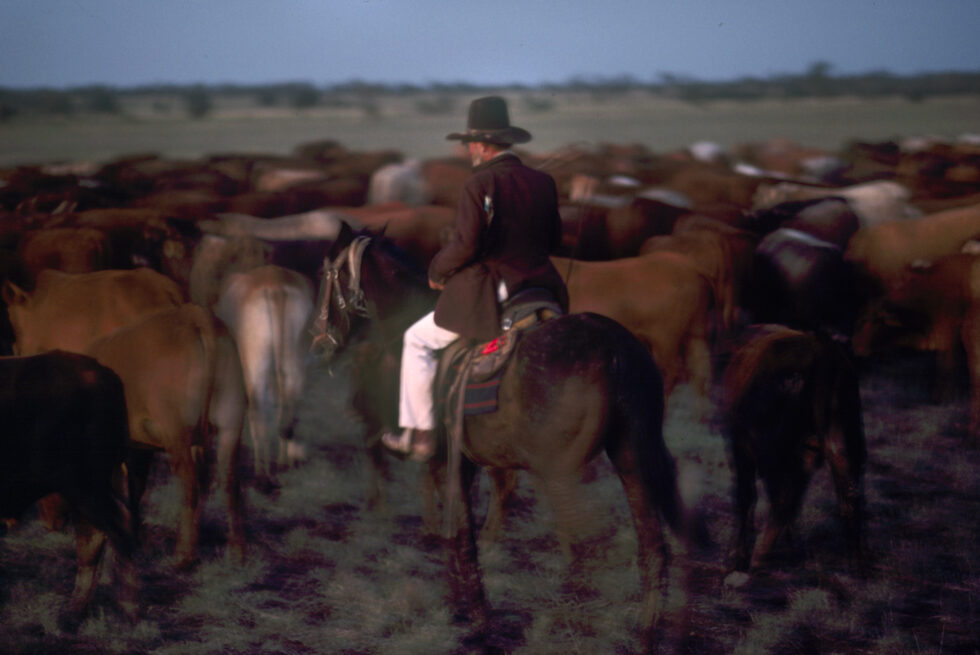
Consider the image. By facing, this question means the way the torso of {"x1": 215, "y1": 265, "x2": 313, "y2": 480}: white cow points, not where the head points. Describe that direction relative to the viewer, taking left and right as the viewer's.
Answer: facing away from the viewer

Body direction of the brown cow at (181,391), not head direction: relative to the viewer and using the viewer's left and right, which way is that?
facing away from the viewer and to the left of the viewer

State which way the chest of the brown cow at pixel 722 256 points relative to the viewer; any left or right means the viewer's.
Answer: facing away from the viewer and to the left of the viewer

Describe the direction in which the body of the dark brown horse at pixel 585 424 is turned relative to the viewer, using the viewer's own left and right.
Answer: facing away from the viewer and to the left of the viewer

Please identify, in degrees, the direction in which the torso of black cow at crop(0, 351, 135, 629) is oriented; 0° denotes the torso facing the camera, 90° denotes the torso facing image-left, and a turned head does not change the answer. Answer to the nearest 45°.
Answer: approximately 90°

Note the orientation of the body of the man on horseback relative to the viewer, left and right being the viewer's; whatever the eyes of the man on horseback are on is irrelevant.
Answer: facing away from the viewer and to the left of the viewer

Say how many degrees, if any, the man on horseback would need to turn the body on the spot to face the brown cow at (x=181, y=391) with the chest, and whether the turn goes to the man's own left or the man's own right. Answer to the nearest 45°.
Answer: approximately 45° to the man's own left

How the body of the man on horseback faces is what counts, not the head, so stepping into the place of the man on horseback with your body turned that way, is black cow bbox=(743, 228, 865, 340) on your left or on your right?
on your right

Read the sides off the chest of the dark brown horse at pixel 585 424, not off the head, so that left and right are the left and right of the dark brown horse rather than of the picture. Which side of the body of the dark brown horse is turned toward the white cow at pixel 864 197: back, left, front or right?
right

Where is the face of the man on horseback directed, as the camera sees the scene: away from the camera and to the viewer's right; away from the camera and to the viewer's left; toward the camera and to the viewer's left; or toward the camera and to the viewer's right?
away from the camera and to the viewer's left
